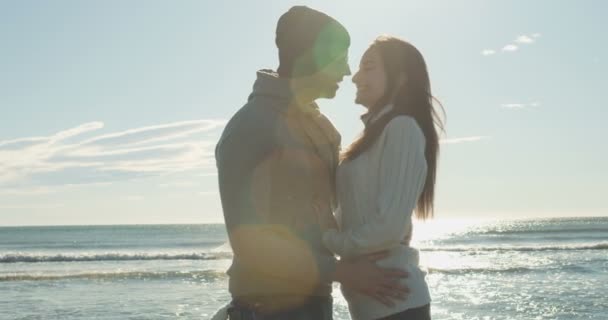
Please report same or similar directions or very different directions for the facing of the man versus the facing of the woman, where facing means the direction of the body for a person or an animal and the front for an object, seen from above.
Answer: very different directions

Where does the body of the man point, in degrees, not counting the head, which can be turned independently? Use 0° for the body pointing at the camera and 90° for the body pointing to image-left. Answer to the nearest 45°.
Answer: approximately 270°

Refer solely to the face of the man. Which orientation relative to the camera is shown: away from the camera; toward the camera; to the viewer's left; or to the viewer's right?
to the viewer's right

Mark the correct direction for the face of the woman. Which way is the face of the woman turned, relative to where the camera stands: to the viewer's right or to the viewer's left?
to the viewer's left

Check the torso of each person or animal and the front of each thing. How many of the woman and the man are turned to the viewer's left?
1

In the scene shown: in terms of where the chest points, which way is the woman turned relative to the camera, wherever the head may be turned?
to the viewer's left
